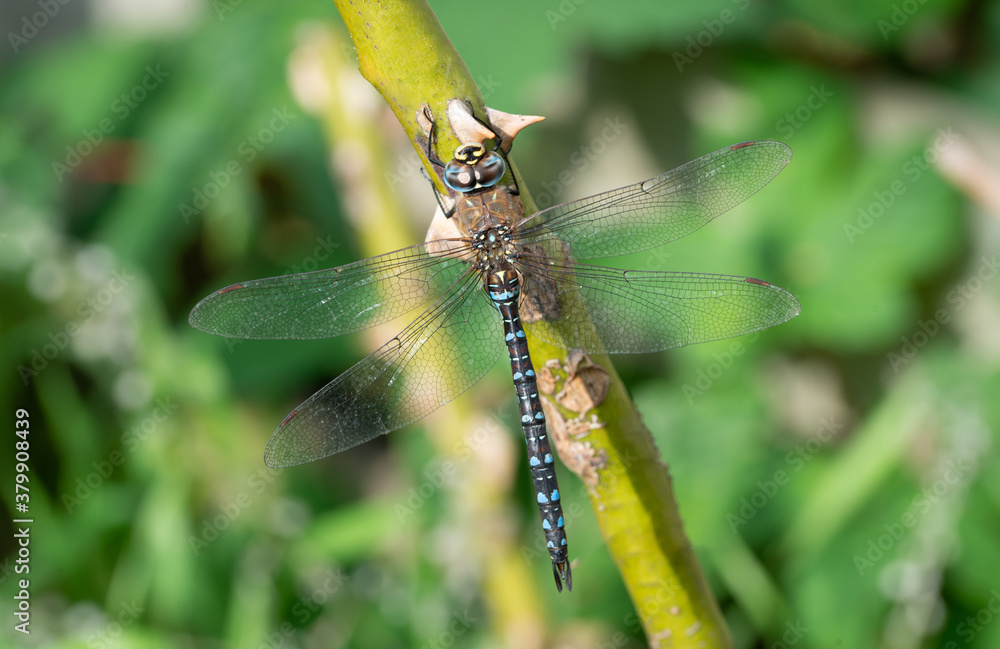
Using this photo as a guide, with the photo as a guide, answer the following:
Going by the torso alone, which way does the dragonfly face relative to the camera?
away from the camera
